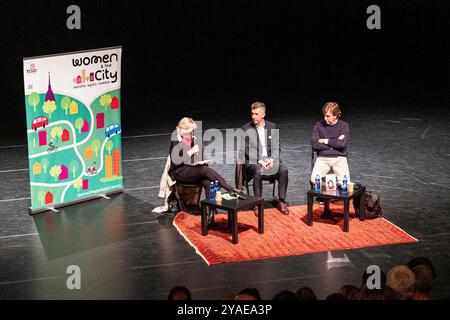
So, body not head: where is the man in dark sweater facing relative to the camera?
toward the camera

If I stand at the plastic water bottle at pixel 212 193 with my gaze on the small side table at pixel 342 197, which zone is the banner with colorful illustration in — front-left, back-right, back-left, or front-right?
back-left

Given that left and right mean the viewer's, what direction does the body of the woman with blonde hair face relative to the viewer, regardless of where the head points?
facing the viewer and to the right of the viewer

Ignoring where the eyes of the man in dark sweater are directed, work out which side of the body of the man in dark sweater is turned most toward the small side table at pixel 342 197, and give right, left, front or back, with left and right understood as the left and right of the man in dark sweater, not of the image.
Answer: front

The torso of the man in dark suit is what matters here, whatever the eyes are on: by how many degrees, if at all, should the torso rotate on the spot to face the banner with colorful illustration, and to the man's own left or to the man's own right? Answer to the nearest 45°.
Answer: approximately 90° to the man's own right

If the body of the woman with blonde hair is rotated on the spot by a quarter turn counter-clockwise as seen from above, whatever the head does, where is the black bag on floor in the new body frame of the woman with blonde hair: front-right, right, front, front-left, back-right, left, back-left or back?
front-right

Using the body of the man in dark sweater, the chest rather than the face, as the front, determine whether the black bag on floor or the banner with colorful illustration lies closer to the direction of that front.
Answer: the black bag on floor

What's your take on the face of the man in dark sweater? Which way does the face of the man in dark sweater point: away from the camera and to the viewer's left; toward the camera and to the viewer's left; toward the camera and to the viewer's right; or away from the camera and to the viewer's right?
toward the camera and to the viewer's left

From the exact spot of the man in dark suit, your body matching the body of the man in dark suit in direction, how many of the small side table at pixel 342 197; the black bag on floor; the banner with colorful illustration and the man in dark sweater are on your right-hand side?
1

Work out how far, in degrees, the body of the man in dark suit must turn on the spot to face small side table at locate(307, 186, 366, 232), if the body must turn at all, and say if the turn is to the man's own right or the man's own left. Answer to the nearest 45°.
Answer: approximately 45° to the man's own left

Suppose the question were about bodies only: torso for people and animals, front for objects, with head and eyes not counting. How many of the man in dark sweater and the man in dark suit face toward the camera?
2

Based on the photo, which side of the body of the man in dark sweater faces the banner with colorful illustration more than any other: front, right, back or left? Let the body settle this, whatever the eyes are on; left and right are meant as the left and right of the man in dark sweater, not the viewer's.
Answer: right

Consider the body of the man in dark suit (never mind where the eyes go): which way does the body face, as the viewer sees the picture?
toward the camera

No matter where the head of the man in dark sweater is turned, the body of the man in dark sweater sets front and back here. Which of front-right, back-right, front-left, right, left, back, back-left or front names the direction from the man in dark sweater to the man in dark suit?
right

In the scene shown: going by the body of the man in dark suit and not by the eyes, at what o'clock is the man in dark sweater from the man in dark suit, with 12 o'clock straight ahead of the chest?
The man in dark sweater is roughly at 9 o'clock from the man in dark suit.
